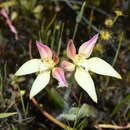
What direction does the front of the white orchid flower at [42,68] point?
toward the camera

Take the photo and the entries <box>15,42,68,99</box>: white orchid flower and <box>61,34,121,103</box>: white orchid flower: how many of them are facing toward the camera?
2
